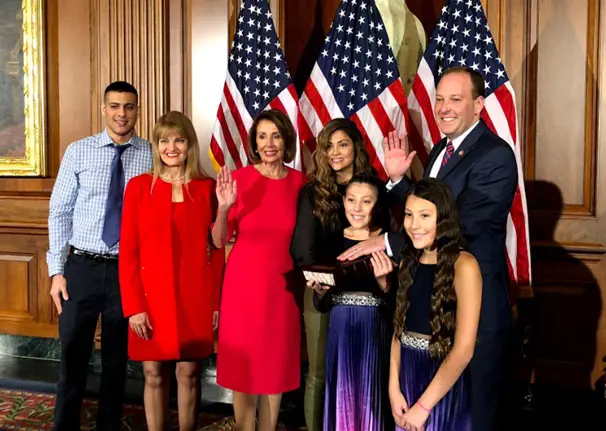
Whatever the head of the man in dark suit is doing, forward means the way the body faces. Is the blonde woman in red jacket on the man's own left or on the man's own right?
on the man's own right

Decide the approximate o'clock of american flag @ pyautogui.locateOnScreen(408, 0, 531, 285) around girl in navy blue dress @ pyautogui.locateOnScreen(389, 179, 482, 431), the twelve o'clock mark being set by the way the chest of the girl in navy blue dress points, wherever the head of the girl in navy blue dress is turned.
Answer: The american flag is roughly at 5 o'clock from the girl in navy blue dress.

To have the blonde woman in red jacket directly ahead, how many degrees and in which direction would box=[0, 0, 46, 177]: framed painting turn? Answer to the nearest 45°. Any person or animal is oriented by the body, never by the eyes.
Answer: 0° — it already faces them

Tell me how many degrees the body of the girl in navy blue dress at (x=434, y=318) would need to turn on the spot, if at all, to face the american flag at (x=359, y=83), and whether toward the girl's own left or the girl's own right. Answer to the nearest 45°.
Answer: approximately 135° to the girl's own right

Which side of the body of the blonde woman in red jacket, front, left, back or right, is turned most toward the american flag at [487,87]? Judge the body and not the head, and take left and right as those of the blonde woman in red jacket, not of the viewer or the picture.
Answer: left

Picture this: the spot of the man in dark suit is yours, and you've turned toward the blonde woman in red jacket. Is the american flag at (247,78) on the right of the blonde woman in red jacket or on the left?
right

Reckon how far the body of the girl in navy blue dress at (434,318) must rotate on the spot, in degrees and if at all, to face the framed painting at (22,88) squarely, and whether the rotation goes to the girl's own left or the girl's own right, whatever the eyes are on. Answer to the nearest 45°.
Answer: approximately 90° to the girl's own right

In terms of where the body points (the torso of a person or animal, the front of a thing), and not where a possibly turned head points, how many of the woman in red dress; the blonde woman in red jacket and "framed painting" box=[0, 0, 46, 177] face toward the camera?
3

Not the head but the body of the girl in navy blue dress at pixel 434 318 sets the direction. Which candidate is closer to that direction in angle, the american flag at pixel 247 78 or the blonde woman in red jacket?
the blonde woman in red jacket

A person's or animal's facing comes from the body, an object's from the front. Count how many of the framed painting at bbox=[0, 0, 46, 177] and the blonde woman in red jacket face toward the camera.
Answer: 2
